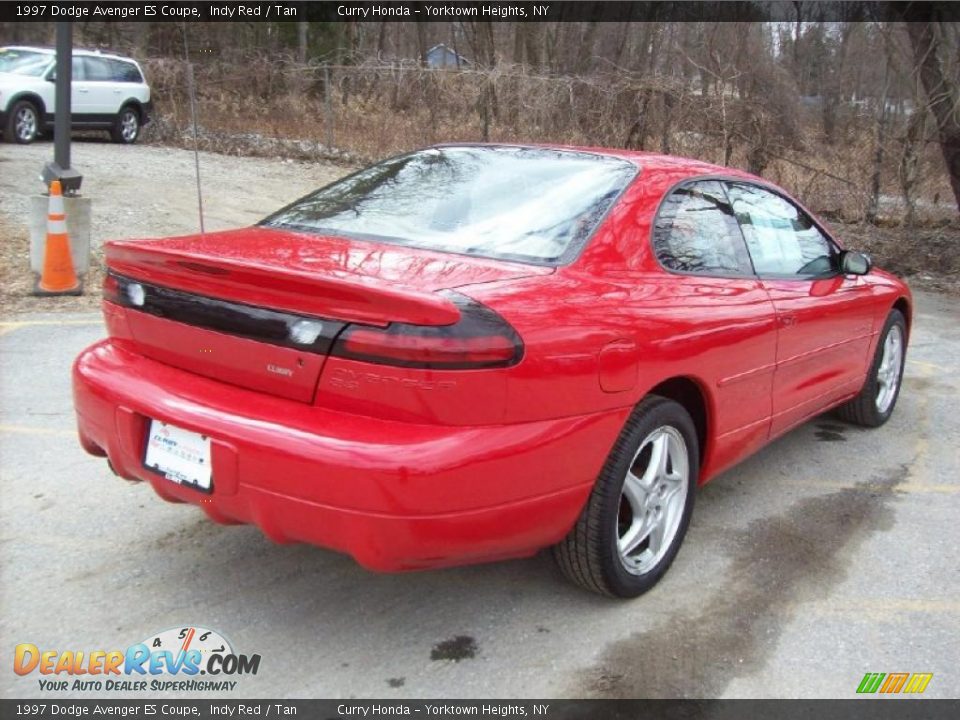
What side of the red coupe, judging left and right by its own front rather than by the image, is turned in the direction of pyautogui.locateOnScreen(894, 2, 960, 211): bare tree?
front

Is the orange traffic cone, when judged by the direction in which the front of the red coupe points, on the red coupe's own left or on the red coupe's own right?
on the red coupe's own left

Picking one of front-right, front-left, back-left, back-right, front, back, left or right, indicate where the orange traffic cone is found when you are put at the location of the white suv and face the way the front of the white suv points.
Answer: front-left

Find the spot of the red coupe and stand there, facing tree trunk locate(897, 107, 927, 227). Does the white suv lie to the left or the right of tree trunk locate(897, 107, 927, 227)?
left

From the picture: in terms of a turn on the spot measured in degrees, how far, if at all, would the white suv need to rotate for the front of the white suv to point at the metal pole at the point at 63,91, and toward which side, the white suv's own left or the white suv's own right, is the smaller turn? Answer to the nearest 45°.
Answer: approximately 45° to the white suv's own left

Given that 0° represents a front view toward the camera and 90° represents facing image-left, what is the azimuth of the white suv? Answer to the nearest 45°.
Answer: approximately 45°

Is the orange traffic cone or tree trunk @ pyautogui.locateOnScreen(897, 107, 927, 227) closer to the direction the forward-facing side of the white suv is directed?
the orange traffic cone

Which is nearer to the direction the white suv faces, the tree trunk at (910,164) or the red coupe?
the red coupe

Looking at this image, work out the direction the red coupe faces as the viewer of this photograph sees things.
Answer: facing away from the viewer and to the right of the viewer

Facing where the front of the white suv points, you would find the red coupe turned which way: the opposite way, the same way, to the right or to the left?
the opposite way

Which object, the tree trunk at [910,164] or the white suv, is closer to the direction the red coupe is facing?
the tree trunk
